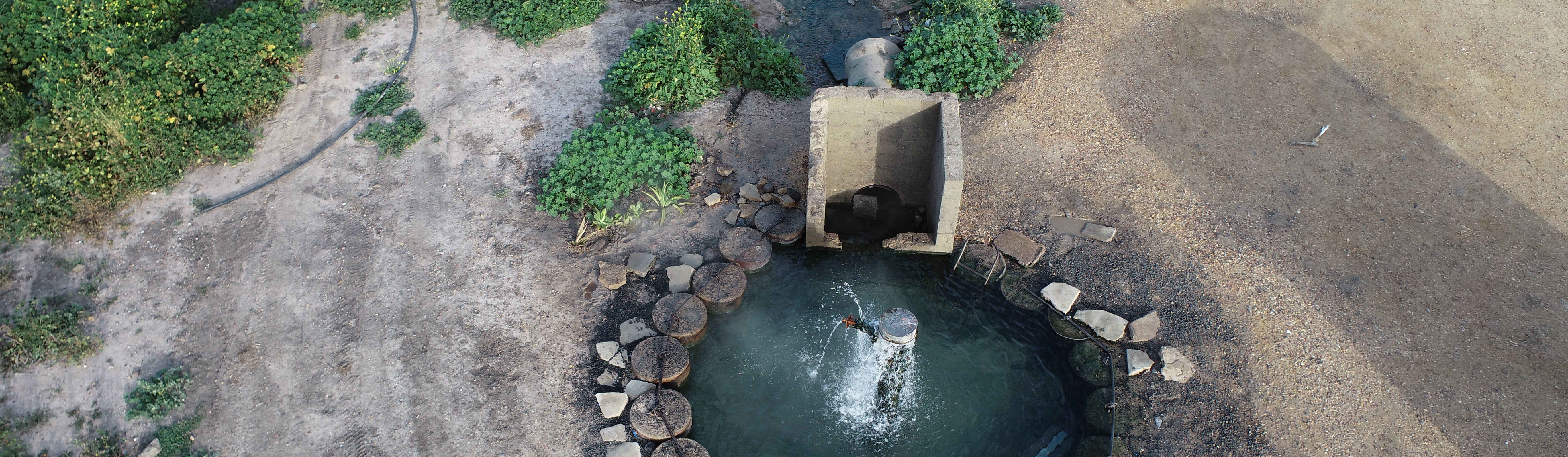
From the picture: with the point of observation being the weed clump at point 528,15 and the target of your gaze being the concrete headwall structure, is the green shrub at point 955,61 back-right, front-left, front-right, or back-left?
front-left

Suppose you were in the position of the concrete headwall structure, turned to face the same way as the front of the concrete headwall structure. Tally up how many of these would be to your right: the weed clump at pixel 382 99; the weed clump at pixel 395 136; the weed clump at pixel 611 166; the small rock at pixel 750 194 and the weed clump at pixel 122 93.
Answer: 5

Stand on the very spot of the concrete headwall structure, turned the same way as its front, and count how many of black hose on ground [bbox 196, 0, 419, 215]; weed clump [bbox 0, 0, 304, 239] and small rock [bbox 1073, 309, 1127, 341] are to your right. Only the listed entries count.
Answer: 2

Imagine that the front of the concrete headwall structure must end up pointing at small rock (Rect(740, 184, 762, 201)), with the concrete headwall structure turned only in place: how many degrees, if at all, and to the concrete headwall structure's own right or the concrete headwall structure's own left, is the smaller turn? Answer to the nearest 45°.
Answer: approximately 90° to the concrete headwall structure's own right

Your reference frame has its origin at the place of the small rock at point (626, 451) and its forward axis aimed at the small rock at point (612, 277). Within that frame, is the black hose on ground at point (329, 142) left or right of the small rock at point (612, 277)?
left

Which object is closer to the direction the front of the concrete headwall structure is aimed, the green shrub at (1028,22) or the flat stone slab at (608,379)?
the flat stone slab

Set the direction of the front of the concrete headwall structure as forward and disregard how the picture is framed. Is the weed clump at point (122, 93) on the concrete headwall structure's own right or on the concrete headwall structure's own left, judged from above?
on the concrete headwall structure's own right

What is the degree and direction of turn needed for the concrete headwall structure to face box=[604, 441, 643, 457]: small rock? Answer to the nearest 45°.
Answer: approximately 45° to its right

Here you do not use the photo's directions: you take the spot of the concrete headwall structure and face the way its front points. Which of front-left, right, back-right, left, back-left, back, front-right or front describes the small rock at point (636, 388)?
front-right

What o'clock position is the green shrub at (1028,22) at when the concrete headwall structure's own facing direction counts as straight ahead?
The green shrub is roughly at 7 o'clock from the concrete headwall structure.

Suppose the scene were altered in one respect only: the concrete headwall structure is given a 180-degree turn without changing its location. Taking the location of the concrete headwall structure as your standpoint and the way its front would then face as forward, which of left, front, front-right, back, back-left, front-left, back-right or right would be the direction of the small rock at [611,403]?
back-left

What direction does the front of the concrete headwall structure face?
toward the camera

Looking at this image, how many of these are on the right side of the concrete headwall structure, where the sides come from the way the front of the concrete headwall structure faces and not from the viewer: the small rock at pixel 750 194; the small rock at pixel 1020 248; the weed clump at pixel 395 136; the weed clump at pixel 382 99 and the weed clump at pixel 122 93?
4

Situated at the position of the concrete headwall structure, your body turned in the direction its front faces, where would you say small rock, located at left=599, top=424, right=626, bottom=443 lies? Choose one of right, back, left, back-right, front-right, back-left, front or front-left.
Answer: front-right

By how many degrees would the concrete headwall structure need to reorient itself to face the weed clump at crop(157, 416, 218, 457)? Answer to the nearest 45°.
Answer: approximately 45° to its right

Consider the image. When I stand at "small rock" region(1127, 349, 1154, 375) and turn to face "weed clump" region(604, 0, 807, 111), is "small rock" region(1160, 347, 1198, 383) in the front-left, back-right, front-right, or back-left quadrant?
back-right

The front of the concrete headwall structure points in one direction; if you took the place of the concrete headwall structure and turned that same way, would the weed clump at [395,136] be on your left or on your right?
on your right

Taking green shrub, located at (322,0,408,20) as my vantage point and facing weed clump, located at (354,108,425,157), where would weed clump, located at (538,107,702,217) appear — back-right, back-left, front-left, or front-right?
front-left

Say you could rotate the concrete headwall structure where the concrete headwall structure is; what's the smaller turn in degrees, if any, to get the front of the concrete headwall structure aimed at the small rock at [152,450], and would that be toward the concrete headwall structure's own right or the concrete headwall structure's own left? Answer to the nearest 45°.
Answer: approximately 45° to the concrete headwall structure's own right

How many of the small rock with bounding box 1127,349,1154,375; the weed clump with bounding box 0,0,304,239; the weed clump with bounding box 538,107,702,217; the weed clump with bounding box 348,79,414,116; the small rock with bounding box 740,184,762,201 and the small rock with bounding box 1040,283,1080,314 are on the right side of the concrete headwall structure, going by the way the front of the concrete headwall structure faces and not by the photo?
4

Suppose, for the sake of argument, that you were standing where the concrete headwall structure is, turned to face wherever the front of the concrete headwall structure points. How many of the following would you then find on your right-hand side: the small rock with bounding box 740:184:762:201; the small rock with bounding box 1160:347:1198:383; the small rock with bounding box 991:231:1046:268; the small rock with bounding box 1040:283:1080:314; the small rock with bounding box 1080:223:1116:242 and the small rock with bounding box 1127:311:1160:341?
1

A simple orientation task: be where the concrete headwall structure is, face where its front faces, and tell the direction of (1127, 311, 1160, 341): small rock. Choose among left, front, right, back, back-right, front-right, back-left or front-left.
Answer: front-left
